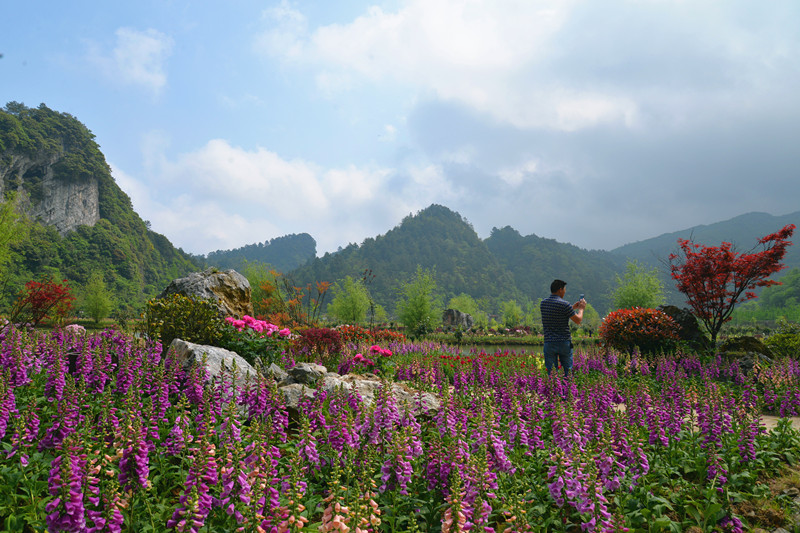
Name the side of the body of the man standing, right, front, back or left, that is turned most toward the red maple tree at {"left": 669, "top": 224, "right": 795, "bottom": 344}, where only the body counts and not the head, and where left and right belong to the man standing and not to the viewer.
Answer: front

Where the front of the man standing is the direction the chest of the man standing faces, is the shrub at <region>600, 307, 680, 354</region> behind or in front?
in front

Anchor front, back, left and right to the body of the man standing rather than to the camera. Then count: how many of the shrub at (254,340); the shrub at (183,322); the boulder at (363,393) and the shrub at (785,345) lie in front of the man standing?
1

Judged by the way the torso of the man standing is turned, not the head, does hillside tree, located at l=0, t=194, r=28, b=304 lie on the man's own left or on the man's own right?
on the man's own left

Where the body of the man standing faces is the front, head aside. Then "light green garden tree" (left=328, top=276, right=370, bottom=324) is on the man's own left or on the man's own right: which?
on the man's own left

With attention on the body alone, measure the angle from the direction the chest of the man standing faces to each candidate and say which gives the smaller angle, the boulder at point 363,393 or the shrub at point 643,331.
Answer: the shrub

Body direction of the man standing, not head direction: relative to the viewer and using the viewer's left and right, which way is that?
facing away from the viewer and to the right of the viewer

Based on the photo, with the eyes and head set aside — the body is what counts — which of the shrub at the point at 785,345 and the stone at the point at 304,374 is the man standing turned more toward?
the shrub

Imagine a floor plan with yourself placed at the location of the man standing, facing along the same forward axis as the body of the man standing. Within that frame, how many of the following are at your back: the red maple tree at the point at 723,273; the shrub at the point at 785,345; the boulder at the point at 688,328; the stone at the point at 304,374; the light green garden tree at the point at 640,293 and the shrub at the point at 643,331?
1

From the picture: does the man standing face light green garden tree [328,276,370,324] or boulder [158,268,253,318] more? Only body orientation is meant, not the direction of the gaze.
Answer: the light green garden tree

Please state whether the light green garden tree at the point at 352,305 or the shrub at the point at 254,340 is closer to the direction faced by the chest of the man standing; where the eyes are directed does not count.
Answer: the light green garden tree

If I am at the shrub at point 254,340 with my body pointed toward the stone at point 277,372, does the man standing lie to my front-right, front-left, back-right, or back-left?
front-left

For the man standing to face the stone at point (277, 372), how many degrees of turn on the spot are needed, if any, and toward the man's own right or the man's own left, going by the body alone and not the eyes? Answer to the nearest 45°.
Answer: approximately 180°

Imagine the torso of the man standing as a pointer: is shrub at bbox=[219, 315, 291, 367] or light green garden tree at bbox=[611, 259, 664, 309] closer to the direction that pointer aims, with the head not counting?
the light green garden tree

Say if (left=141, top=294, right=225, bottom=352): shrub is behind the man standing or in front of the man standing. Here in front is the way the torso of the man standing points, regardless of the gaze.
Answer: behind
